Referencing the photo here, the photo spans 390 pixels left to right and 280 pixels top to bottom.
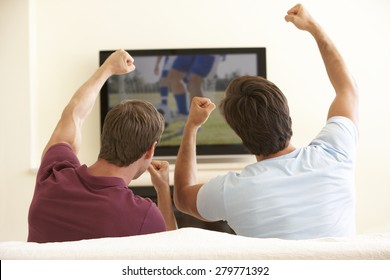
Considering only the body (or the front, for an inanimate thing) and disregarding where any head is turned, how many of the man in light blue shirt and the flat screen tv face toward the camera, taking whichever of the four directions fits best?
1

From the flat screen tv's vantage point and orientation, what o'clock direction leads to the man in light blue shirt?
The man in light blue shirt is roughly at 12 o'clock from the flat screen tv.

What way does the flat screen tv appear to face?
toward the camera

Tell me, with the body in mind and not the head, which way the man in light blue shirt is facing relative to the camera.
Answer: away from the camera

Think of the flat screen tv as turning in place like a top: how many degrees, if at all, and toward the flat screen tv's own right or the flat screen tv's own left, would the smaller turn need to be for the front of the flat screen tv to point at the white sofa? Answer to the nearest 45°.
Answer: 0° — it already faces it

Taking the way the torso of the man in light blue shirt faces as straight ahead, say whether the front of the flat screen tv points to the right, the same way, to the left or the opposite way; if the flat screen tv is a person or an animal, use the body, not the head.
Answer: the opposite way

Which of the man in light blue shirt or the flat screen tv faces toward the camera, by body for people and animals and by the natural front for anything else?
the flat screen tv

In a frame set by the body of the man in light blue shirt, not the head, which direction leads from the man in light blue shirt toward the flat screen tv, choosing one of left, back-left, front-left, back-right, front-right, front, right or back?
front

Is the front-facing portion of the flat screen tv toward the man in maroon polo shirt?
yes
